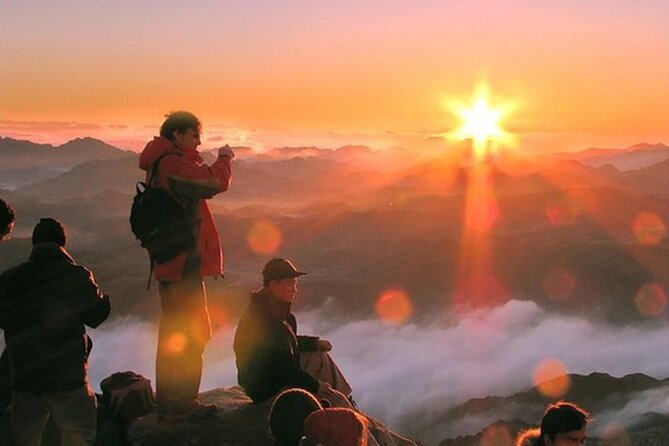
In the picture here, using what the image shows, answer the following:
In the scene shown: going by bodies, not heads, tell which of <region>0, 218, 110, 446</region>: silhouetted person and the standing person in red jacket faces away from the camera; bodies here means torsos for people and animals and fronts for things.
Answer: the silhouetted person

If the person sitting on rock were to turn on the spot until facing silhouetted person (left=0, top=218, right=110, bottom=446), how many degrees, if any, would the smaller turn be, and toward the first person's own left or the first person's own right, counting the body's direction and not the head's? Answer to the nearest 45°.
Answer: approximately 135° to the first person's own right

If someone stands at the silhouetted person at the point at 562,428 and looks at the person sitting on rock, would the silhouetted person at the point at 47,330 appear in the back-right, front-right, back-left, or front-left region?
front-left

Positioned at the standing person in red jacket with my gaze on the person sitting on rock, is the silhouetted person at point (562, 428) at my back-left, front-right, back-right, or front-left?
front-right

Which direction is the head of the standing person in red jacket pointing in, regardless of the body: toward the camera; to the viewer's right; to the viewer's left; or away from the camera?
to the viewer's right

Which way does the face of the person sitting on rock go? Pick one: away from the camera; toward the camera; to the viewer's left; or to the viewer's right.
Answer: to the viewer's right

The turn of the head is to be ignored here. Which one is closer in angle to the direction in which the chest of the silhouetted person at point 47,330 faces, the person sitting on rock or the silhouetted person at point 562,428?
the person sitting on rock

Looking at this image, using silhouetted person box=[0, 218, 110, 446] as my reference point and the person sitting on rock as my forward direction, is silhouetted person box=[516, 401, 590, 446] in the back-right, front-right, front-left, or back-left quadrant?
front-right

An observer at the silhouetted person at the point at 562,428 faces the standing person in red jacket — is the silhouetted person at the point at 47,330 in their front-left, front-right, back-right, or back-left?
front-left

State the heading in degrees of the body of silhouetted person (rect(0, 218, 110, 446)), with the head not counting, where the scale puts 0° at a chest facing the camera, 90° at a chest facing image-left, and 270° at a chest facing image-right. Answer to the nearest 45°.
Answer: approximately 180°

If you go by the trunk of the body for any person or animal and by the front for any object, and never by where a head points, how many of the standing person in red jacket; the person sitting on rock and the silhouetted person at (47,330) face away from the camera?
1

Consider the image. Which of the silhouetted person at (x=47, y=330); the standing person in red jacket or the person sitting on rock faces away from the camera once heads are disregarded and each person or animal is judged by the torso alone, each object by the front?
the silhouetted person

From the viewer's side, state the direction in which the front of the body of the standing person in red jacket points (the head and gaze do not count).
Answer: to the viewer's right

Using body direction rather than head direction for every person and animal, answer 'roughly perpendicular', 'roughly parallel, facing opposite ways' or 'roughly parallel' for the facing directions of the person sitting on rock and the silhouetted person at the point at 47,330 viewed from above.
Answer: roughly perpendicular

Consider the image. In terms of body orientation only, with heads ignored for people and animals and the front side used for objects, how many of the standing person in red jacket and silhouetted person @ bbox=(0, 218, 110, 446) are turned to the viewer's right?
1

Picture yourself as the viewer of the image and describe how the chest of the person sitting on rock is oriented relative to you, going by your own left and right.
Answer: facing to the right of the viewer

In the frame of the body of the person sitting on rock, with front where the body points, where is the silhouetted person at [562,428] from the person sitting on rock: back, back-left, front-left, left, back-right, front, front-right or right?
front-right

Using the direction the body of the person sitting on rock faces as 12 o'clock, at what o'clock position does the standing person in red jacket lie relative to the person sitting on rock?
The standing person in red jacket is roughly at 5 o'clock from the person sitting on rock.

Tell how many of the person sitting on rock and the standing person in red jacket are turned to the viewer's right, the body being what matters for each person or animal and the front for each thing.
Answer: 2
